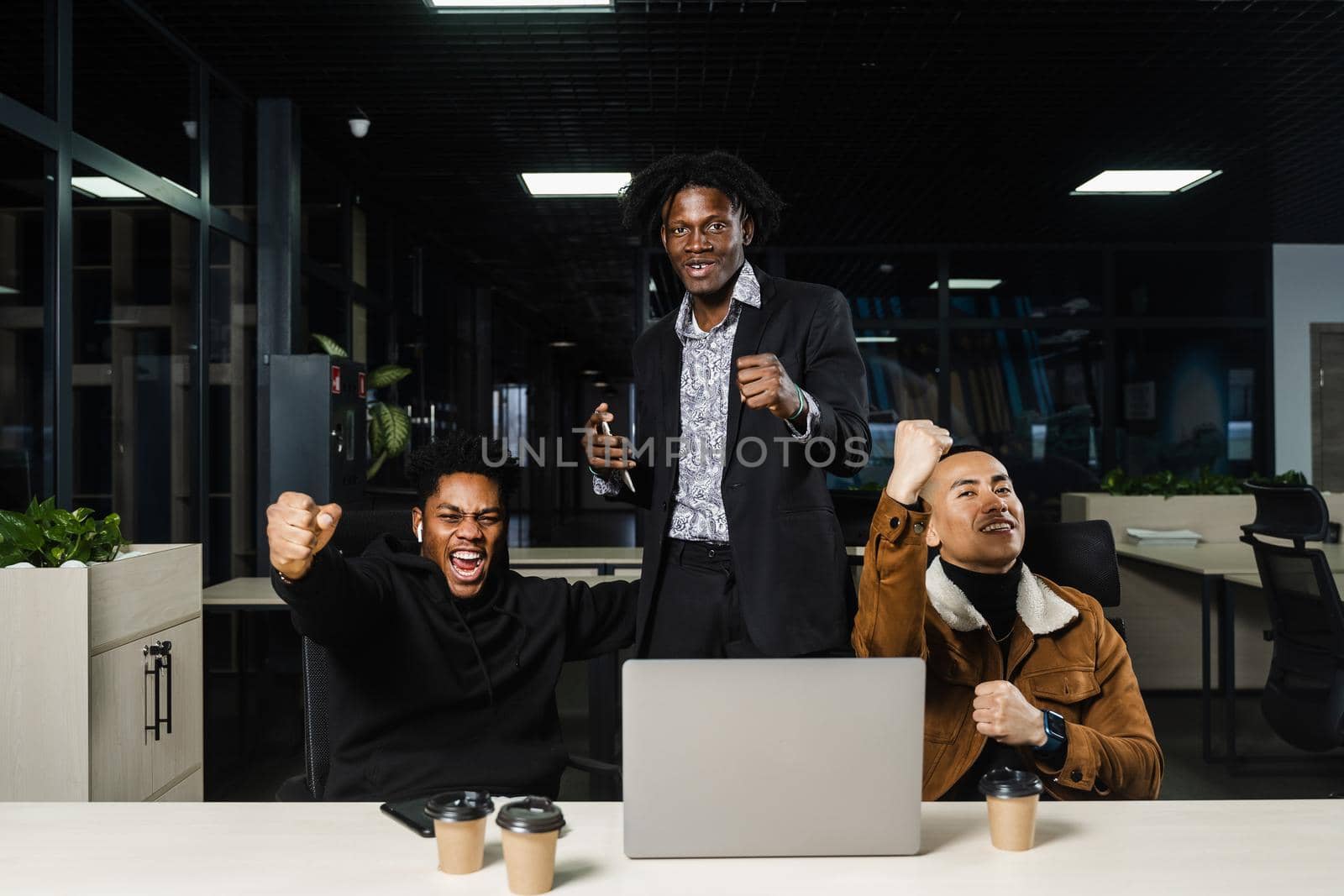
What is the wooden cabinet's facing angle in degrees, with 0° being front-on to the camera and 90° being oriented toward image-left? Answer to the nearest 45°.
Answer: approximately 315°

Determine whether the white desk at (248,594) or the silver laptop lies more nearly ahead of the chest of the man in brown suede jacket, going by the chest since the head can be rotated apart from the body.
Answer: the silver laptop

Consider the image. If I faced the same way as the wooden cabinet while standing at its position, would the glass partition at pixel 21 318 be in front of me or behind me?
behind

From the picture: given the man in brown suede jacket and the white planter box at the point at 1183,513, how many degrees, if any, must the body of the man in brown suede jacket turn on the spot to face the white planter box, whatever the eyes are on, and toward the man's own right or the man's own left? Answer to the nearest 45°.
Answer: approximately 180°
